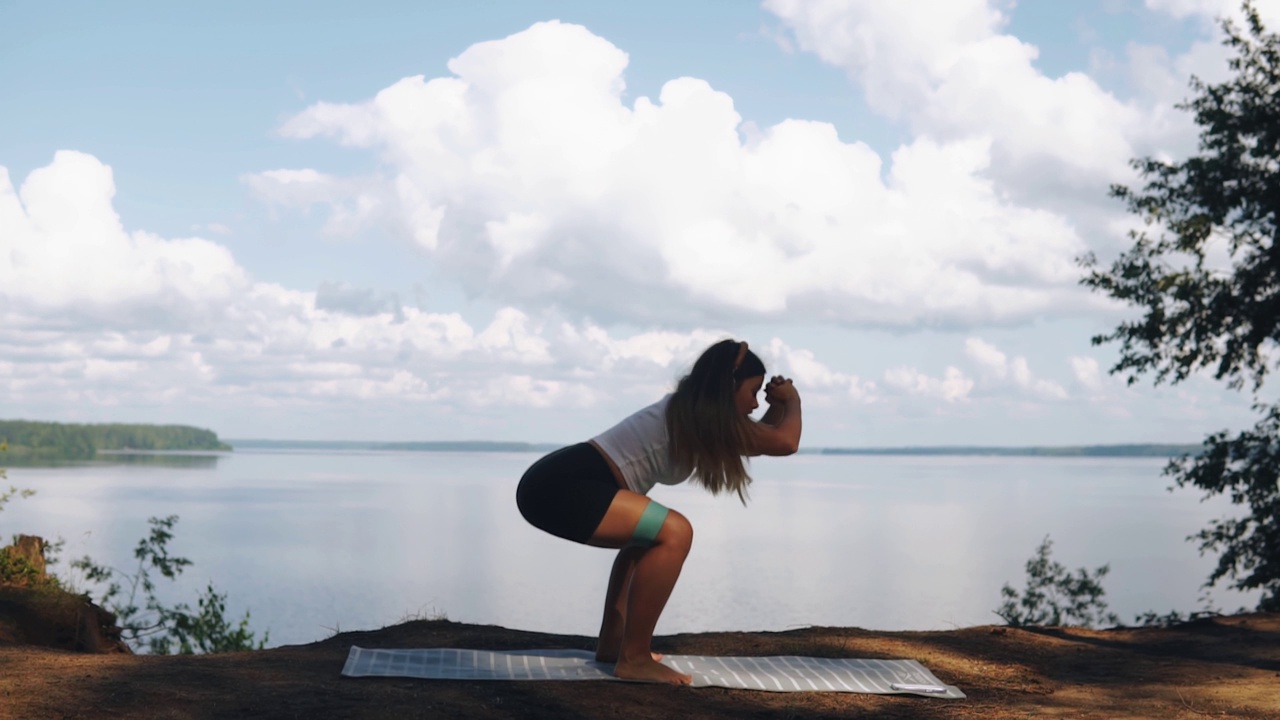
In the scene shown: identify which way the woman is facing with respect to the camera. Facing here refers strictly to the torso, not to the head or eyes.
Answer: to the viewer's right

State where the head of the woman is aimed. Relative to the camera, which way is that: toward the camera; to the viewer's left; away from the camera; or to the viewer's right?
to the viewer's right

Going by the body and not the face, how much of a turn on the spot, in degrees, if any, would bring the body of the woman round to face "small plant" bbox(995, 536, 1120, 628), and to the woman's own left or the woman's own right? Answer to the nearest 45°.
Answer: approximately 45° to the woman's own left
